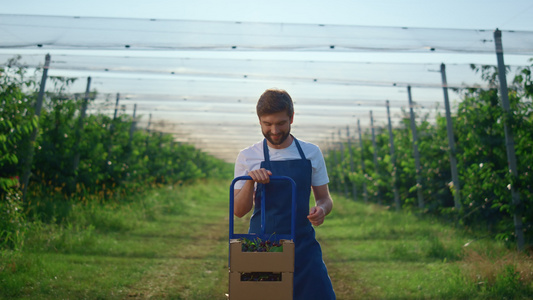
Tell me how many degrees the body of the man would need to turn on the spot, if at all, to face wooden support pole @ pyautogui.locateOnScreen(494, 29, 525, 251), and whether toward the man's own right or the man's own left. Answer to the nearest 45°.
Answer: approximately 135° to the man's own left

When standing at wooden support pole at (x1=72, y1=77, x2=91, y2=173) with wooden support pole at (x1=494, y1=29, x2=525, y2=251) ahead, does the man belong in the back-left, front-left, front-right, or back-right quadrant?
front-right

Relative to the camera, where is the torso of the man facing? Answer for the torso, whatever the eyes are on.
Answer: toward the camera

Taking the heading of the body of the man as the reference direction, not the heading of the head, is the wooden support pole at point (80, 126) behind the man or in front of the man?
behind

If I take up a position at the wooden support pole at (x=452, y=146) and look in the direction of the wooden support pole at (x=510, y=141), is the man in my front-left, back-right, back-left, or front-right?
front-right

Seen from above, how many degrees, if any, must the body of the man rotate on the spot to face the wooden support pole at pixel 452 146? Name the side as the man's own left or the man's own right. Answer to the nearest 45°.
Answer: approximately 135° to the man's own left

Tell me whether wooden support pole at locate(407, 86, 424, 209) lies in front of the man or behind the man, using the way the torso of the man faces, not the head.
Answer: behind

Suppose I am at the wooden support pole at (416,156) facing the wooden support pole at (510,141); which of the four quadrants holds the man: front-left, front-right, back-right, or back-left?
front-right
